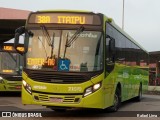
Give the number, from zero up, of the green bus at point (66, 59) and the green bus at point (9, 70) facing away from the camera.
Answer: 0

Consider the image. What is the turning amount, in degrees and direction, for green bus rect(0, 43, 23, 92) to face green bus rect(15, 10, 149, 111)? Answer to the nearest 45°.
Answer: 0° — it already faces it

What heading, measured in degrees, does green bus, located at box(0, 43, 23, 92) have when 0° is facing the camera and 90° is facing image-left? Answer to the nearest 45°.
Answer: approximately 0°
